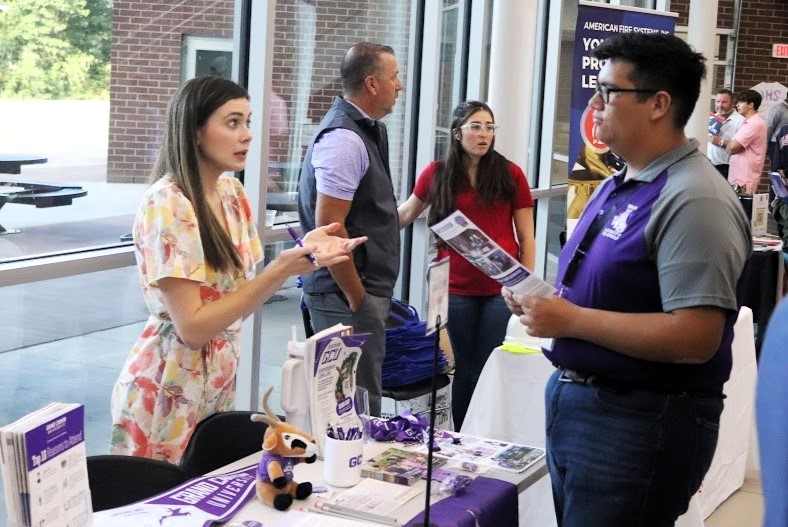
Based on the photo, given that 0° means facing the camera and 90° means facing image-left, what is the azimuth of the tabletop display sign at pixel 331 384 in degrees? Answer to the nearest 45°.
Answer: approximately 315°

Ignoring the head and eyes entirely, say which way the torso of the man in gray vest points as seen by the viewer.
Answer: to the viewer's right

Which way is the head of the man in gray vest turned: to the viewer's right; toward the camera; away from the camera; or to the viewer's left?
to the viewer's right

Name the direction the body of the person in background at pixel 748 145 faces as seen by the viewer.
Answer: to the viewer's left

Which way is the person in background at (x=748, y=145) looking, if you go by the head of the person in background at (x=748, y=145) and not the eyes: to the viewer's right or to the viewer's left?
to the viewer's left

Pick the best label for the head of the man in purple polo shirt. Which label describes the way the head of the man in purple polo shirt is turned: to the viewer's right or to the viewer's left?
to the viewer's left
